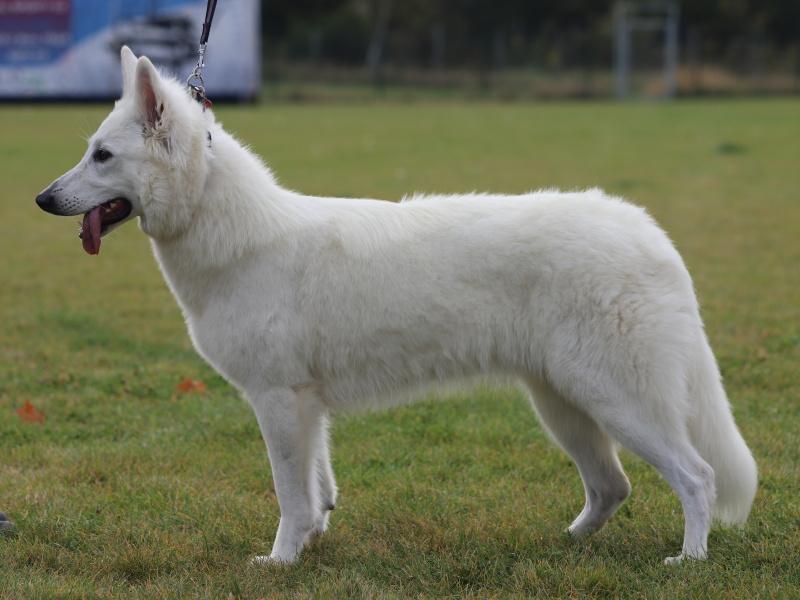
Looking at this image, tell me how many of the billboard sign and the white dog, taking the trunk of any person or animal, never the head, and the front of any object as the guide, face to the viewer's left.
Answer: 1

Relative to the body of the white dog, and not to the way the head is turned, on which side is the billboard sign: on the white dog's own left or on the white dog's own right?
on the white dog's own right

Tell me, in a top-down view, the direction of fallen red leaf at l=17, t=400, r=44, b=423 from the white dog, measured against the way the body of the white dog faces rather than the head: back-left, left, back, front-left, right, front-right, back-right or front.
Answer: front-right

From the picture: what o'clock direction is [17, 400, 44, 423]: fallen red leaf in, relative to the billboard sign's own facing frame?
The fallen red leaf is roughly at 12 o'clock from the billboard sign.

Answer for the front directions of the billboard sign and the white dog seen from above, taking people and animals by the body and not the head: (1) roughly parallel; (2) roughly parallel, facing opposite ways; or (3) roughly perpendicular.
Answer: roughly perpendicular

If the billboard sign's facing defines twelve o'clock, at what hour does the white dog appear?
The white dog is roughly at 12 o'clock from the billboard sign.

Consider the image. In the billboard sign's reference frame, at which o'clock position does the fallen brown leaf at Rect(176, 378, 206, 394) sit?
The fallen brown leaf is roughly at 12 o'clock from the billboard sign.

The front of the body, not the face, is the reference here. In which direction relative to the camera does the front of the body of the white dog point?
to the viewer's left
